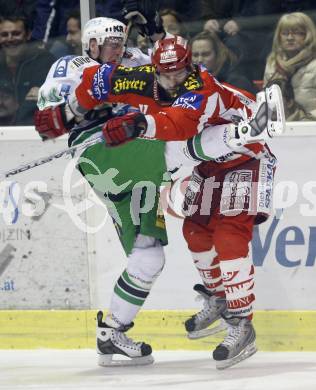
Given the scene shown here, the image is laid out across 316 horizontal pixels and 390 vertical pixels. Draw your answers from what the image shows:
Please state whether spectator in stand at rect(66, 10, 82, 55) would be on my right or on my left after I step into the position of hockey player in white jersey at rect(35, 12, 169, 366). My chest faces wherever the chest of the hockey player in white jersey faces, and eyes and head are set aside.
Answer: on my left

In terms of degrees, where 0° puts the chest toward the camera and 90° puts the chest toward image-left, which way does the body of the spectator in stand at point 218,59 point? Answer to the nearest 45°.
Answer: approximately 45°

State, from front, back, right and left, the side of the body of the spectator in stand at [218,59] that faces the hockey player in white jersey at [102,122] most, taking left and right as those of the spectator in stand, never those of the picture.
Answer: front

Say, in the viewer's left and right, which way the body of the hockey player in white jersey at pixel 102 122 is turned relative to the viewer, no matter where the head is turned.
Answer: facing to the right of the viewer

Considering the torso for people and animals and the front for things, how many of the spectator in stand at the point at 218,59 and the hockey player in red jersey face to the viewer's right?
0

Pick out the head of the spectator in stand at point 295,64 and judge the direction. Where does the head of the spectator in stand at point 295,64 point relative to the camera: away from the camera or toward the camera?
toward the camera

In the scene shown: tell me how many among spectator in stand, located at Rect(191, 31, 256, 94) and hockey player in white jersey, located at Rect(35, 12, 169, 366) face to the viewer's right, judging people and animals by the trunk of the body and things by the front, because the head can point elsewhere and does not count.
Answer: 1

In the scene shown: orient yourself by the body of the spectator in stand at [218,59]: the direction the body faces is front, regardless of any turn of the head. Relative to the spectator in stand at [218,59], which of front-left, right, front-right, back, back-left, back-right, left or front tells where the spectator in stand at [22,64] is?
front-right

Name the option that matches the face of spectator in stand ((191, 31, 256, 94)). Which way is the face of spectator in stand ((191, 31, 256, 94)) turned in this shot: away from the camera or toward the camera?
toward the camera

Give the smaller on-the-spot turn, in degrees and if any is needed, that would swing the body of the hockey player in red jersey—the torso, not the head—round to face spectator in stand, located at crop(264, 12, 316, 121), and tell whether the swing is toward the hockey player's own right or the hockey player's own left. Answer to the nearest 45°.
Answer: approximately 180°

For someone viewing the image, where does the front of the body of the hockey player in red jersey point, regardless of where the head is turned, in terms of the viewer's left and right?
facing the viewer and to the left of the viewer

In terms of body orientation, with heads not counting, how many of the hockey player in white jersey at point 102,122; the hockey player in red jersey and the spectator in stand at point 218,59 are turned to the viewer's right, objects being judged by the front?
1
